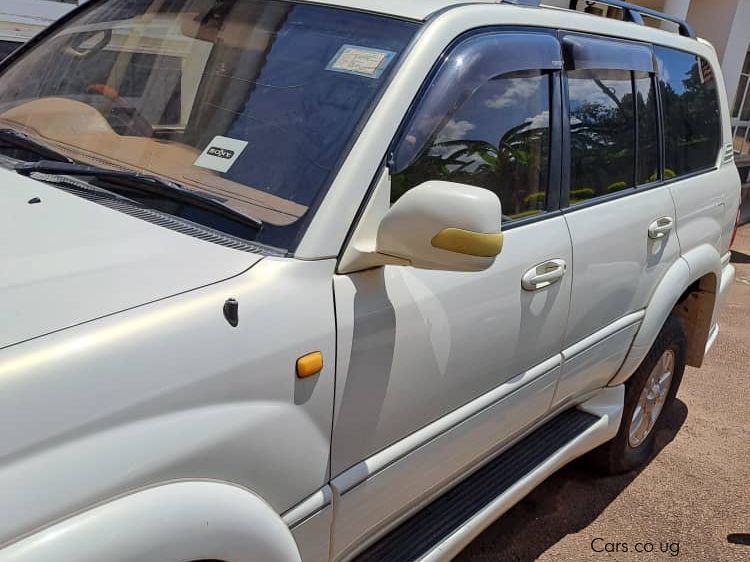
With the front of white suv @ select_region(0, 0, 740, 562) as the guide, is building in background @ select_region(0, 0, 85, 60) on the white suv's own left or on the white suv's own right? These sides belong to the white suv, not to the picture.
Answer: on the white suv's own right

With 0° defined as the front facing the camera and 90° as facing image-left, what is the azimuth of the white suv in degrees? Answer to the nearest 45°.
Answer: approximately 45°
